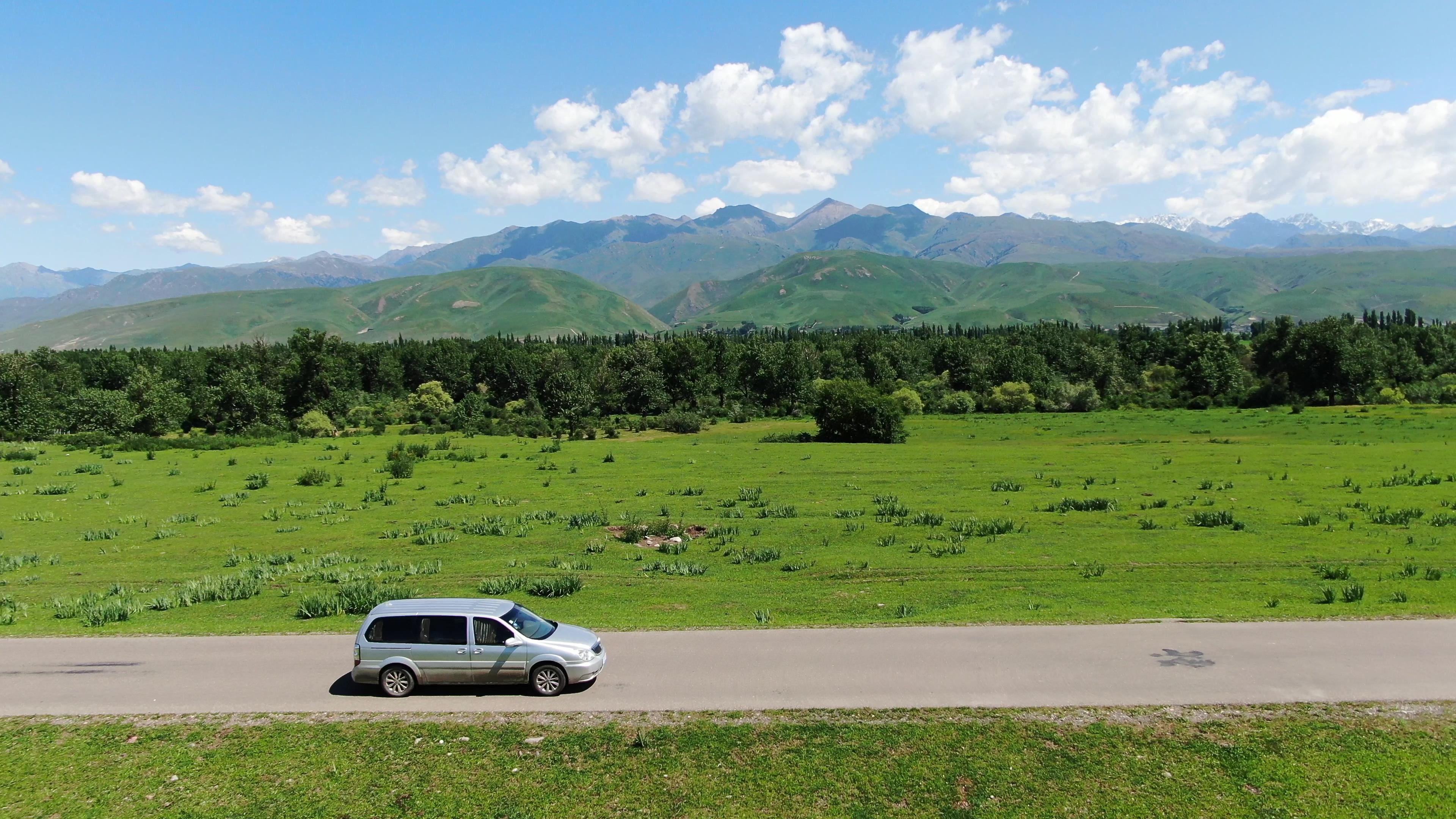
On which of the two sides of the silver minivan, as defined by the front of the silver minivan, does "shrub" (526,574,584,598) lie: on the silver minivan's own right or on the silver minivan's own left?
on the silver minivan's own left

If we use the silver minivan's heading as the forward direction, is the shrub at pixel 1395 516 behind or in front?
in front

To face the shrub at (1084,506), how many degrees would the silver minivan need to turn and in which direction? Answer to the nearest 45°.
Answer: approximately 45° to its left

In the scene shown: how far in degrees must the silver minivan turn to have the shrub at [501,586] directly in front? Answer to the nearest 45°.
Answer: approximately 90° to its left

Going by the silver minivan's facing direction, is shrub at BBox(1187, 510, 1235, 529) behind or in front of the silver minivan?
in front

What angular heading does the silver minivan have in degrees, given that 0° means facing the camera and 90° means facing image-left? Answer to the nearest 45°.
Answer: approximately 270°
